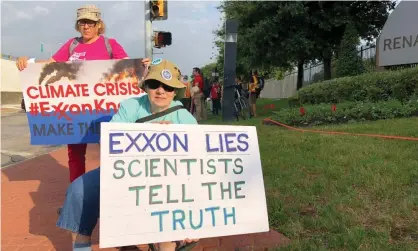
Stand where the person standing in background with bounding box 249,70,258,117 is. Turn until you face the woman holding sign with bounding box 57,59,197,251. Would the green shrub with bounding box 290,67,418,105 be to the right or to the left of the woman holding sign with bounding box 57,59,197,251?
left

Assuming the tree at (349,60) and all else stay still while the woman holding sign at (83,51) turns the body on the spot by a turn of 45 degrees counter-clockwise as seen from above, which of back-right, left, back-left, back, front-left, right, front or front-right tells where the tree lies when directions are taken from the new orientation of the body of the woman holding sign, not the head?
left

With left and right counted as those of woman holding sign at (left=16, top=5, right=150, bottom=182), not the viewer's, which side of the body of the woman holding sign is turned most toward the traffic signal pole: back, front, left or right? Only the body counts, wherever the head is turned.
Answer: back

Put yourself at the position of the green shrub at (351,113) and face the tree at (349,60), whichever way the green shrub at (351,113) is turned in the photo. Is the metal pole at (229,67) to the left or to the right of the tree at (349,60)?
left

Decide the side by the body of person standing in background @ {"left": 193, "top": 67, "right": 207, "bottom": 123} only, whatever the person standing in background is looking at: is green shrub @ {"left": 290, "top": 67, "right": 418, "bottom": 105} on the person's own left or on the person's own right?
on the person's own left

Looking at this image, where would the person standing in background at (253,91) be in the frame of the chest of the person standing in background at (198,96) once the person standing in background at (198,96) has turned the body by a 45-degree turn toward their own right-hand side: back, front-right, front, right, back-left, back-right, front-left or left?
back
